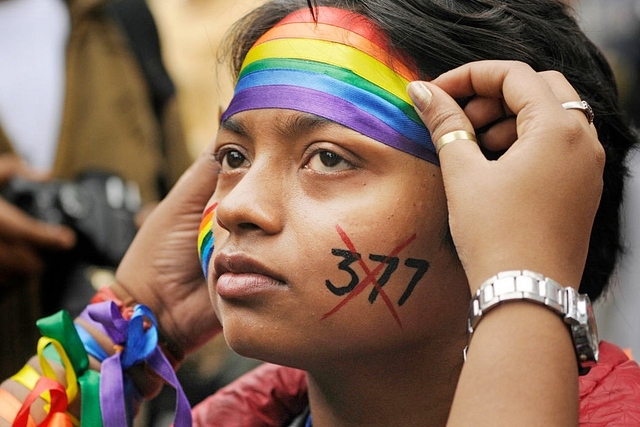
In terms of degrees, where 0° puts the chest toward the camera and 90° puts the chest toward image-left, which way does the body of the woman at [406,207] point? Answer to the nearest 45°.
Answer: approximately 45°

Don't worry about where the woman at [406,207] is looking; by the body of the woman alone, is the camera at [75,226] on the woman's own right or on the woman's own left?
on the woman's own right

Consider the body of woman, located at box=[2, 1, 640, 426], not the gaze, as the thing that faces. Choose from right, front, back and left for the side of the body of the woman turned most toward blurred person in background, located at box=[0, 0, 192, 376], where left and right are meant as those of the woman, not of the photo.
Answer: right
